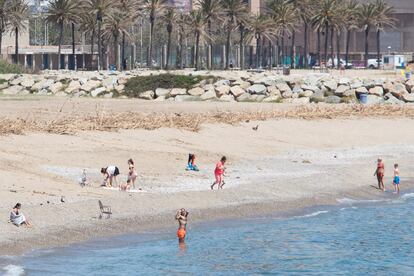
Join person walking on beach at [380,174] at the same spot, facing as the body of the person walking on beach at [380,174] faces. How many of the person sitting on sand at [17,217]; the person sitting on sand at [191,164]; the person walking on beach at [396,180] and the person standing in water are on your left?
1

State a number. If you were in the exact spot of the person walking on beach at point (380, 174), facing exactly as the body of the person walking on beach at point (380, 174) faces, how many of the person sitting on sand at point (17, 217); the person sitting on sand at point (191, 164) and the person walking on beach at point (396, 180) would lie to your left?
1

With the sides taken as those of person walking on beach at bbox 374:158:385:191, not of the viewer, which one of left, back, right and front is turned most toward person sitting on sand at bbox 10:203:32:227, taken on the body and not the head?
right

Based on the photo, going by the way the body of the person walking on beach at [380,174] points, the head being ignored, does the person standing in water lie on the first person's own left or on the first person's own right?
on the first person's own right

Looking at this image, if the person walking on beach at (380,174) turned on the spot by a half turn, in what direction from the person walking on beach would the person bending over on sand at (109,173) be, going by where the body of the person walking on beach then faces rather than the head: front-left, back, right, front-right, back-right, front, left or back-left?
left

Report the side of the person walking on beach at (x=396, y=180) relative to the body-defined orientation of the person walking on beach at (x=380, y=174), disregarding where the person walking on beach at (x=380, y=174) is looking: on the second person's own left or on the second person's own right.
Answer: on the second person's own left
